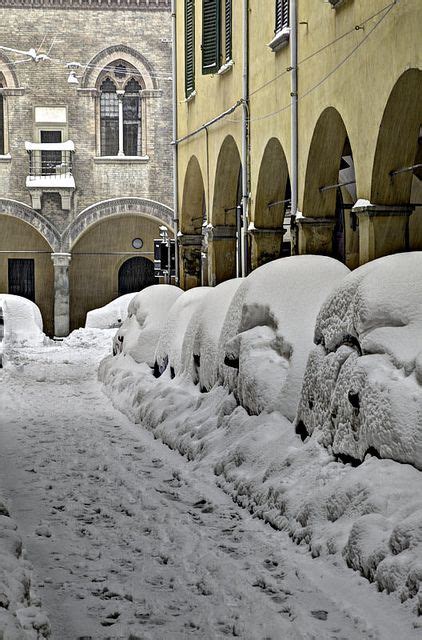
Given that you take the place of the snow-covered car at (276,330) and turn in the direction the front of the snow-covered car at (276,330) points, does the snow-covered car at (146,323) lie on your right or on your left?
on your right

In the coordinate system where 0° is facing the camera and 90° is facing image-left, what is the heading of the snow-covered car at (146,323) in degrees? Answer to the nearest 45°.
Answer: approximately 45°

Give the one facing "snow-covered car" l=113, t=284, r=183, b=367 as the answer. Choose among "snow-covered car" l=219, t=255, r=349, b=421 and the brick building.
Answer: the brick building

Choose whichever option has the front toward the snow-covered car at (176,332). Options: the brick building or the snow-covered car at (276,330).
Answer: the brick building

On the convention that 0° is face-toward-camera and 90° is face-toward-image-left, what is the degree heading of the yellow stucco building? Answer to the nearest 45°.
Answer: approximately 45°

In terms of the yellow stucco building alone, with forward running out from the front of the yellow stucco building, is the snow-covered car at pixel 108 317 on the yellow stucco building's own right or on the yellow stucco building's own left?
on the yellow stucco building's own right

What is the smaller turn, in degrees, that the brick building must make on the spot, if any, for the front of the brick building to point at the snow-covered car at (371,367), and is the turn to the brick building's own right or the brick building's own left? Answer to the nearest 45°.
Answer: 0° — it already faces it
